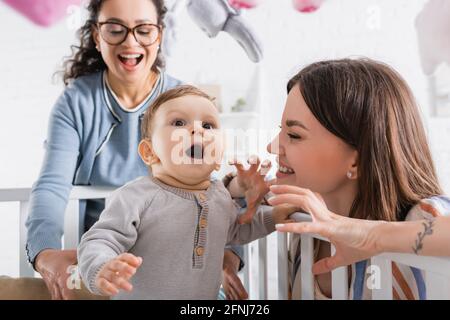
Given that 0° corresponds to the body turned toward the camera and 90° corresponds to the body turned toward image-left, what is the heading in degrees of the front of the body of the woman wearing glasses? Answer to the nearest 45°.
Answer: approximately 0°
